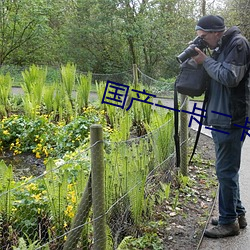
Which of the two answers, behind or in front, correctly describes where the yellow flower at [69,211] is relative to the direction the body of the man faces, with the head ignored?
in front

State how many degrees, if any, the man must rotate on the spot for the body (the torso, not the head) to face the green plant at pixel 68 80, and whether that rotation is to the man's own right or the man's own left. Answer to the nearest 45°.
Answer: approximately 45° to the man's own right

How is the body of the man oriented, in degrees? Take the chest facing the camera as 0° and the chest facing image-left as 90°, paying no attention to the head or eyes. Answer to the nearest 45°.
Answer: approximately 90°

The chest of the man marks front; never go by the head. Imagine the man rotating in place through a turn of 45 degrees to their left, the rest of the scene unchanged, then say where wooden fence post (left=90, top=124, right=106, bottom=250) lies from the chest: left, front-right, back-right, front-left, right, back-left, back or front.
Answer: front

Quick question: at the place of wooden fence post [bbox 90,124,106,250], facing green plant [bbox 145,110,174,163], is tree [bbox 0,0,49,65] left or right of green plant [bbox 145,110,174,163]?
left

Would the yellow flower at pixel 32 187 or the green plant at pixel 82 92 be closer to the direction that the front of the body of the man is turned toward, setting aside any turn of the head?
the yellow flower

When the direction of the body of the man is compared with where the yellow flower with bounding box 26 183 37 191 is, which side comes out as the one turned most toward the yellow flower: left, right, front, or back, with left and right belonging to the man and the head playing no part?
front

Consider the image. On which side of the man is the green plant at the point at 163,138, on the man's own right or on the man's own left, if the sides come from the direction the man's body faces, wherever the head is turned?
on the man's own right

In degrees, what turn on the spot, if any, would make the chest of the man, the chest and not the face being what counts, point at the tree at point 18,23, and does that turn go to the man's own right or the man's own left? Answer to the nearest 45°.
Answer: approximately 45° to the man's own right

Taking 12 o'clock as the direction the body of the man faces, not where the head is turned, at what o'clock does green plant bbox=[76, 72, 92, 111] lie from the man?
The green plant is roughly at 2 o'clock from the man.

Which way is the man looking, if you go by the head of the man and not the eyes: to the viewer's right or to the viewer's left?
to the viewer's left
